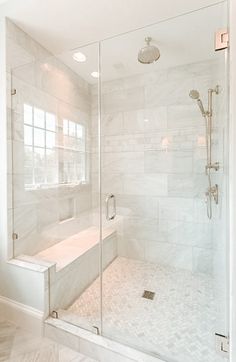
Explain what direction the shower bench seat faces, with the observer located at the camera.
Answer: facing the viewer and to the right of the viewer

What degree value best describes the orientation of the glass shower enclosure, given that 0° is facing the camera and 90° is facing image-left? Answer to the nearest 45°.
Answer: approximately 45°
